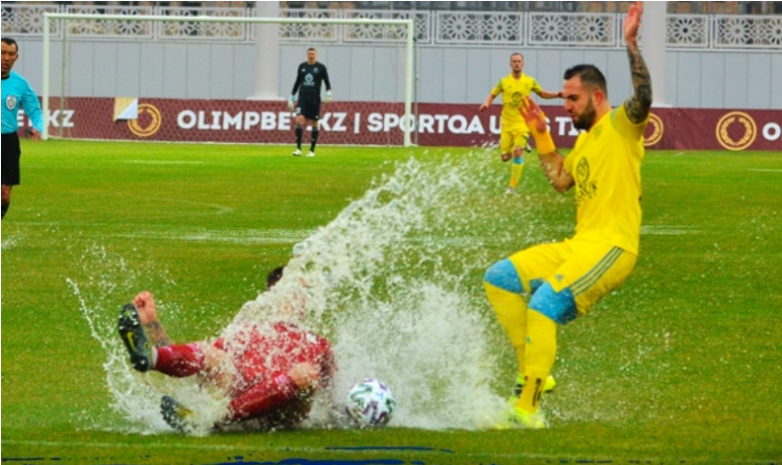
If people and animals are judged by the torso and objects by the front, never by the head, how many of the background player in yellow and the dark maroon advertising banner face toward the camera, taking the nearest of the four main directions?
2

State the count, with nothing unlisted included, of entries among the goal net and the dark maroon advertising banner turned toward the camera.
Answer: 2

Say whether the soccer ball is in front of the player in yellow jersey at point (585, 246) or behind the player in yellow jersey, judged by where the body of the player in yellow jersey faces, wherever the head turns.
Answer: in front

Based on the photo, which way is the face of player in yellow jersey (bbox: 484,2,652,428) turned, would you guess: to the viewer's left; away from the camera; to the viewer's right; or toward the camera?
to the viewer's left

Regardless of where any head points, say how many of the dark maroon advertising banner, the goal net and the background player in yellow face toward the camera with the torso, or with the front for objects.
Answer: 3

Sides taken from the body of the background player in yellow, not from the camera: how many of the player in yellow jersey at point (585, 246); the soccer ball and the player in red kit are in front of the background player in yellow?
3

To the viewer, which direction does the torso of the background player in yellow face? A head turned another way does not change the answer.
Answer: toward the camera

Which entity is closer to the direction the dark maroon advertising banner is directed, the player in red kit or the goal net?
the player in red kit

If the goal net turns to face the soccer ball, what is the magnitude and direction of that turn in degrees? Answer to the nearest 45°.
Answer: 0° — it already faces it

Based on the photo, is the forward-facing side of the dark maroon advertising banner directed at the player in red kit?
yes

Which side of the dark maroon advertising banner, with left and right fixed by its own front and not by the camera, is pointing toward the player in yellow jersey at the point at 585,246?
front

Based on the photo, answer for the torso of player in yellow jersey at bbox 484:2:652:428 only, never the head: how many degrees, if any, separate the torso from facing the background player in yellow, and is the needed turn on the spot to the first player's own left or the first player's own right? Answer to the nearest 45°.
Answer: approximately 135° to the first player's own right

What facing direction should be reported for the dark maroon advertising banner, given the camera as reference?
facing the viewer

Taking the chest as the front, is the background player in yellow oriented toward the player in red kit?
yes

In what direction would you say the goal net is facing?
toward the camera
